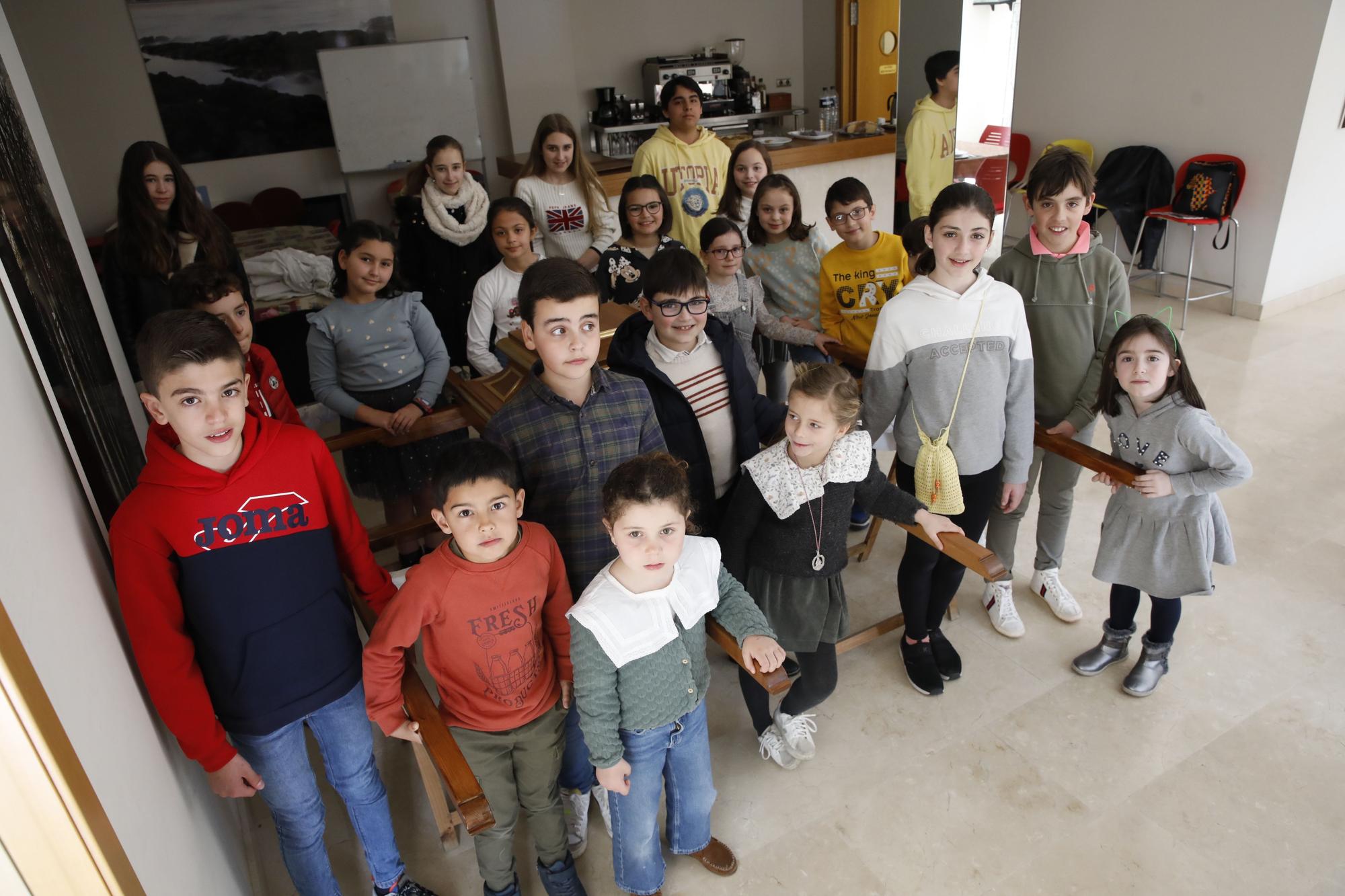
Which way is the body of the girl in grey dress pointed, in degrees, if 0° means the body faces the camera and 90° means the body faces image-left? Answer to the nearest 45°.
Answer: approximately 45°

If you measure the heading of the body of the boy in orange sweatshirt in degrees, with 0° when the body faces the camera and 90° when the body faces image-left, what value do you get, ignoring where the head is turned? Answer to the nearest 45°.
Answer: approximately 0°

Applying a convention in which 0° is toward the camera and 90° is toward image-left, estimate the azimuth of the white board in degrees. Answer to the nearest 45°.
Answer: approximately 0°

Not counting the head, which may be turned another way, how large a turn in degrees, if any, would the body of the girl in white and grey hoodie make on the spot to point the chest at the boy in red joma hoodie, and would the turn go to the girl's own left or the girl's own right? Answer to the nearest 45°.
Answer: approximately 45° to the girl's own right

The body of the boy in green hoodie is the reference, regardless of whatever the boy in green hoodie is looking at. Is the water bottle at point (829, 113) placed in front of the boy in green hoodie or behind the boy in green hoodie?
behind

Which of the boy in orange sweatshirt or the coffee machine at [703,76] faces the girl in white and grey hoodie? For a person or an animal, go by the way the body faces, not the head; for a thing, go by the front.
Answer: the coffee machine

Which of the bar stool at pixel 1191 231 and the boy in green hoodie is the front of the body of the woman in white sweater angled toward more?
the boy in green hoodie

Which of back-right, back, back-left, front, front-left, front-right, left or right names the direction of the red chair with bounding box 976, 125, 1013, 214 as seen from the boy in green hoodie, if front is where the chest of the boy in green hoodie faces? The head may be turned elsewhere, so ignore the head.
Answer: back

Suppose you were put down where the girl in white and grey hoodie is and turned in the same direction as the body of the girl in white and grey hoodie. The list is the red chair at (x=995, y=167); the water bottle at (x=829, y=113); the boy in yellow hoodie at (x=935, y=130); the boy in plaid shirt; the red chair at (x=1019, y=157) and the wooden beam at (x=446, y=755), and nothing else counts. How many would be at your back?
4

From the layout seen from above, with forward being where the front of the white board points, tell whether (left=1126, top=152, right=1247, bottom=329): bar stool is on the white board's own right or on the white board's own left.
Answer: on the white board's own left

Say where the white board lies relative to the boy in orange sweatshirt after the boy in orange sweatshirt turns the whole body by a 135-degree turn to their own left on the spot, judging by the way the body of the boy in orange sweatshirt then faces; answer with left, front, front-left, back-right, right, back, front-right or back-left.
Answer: front-left
